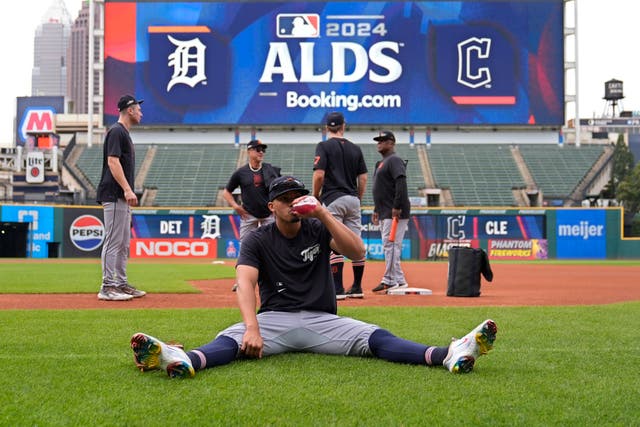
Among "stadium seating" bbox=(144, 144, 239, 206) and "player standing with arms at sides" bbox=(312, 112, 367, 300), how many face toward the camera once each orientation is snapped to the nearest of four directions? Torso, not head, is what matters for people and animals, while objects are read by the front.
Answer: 1

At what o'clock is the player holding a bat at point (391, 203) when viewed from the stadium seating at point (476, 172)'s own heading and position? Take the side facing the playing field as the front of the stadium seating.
The player holding a bat is roughly at 12 o'clock from the stadium seating.

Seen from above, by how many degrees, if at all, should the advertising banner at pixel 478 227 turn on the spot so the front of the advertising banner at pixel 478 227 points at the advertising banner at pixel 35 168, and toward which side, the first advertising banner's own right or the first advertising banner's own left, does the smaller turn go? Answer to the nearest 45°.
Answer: approximately 90° to the first advertising banner's own right

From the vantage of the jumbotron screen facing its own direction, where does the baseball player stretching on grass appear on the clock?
The baseball player stretching on grass is roughly at 12 o'clock from the jumbotron screen.

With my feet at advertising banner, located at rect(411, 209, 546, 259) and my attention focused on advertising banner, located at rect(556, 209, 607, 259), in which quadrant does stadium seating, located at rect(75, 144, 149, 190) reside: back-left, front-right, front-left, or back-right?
back-left

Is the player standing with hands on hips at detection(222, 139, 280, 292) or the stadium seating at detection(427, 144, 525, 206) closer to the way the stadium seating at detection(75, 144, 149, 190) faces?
the player standing with hands on hips

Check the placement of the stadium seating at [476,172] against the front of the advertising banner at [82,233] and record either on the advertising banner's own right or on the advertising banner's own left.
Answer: on the advertising banner's own left

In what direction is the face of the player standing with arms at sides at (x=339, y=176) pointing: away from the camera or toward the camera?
away from the camera

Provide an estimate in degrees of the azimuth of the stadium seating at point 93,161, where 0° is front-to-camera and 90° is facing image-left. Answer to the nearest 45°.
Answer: approximately 0°
